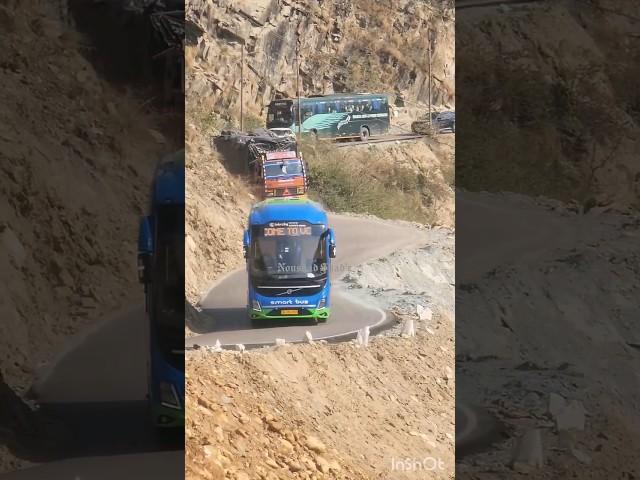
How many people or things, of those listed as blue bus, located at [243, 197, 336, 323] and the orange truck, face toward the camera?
2

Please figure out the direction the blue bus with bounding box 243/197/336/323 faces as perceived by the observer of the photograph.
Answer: facing the viewer

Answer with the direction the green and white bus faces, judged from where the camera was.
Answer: facing the viewer and to the left of the viewer

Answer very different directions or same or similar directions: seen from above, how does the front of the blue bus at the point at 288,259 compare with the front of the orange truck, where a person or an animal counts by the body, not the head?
same or similar directions

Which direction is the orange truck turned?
toward the camera
